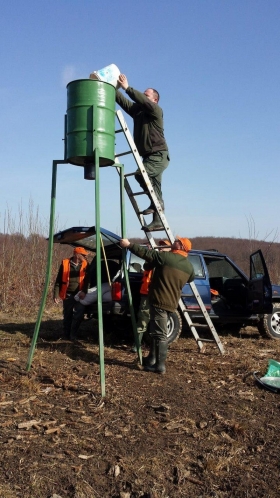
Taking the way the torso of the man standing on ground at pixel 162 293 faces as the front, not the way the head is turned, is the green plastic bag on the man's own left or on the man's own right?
on the man's own right

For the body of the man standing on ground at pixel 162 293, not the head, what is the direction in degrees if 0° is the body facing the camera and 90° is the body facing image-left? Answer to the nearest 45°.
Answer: approximately 135°

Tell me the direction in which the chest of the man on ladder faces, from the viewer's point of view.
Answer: to the viewer's left

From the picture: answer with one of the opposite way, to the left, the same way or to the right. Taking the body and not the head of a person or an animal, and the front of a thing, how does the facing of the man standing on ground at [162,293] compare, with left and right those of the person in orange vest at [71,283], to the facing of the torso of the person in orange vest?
the opposite way

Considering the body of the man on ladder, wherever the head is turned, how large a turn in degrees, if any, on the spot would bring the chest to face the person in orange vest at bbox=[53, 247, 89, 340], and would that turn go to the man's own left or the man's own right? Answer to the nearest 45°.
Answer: approximately 45° to the man's own right

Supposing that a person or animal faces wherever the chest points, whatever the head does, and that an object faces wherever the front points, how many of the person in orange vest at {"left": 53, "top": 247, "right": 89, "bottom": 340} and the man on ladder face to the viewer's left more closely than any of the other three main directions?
1
